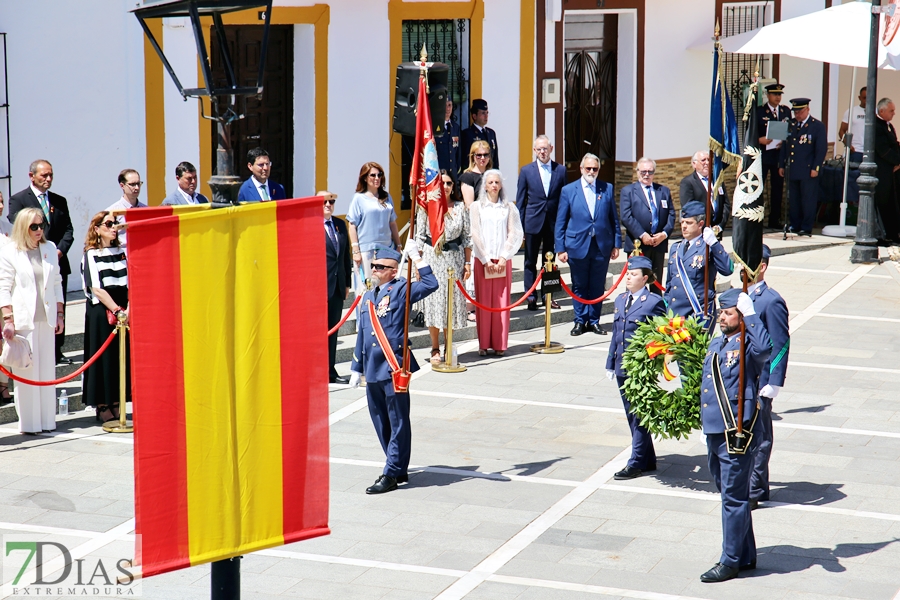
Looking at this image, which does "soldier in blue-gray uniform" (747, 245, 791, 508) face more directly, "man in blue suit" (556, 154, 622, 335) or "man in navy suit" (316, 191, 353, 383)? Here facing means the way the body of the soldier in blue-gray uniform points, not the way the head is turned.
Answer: the man in navy suit

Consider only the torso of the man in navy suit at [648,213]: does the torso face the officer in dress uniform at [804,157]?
no

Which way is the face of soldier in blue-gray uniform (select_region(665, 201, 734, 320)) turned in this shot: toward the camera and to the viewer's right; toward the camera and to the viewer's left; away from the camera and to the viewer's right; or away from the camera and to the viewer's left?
toward the camera and to the viewer's left

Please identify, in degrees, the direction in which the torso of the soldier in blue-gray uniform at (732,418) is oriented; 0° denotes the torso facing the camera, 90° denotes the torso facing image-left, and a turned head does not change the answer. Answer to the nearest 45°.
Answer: approximately 45°

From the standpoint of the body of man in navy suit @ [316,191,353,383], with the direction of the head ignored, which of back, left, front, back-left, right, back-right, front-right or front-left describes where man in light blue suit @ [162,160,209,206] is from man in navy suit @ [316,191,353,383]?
right

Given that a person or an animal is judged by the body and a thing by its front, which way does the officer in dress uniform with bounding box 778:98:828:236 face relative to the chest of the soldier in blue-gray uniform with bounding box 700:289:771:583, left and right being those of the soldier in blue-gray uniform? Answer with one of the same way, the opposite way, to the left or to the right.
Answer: the same way

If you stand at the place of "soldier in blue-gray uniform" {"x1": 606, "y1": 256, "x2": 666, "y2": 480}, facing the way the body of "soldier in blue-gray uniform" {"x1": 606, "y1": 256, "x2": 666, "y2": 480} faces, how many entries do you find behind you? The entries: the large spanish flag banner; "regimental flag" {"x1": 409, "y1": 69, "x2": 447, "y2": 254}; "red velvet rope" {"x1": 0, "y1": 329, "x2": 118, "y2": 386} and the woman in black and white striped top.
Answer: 0

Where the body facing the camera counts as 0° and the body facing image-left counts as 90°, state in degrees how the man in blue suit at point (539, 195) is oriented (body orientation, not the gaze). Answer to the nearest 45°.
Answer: approximately 0°

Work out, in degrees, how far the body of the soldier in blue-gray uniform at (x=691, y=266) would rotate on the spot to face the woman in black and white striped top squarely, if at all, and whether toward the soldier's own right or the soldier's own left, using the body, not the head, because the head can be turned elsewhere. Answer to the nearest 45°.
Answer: approximately 45° to the soldier's own right

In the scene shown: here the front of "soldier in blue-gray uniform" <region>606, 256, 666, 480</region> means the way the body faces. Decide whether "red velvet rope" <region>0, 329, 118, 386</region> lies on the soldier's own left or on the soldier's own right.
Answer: on the soldier's own right

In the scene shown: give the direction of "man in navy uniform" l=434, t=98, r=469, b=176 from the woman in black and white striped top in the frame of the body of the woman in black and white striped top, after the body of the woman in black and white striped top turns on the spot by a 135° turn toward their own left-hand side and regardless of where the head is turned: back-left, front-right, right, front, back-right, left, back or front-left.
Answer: front-right

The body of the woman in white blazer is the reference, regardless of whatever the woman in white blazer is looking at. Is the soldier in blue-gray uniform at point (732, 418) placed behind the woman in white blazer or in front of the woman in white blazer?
in front

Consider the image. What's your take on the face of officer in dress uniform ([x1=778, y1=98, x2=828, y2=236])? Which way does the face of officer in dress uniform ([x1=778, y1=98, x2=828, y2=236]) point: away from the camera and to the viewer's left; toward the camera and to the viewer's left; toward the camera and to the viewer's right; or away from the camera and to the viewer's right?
toward the camera and to the viewer's left

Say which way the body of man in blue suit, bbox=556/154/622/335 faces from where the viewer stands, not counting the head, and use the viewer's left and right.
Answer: facing the viewer

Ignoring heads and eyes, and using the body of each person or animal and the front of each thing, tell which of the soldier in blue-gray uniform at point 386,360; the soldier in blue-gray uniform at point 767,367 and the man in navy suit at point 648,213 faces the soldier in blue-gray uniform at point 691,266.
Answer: the man in navy suit

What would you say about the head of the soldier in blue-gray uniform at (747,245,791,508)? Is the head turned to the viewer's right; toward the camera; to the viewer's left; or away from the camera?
to the viewer's left

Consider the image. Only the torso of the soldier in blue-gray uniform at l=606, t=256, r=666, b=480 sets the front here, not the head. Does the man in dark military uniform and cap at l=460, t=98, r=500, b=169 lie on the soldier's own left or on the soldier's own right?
on the soldier's own right

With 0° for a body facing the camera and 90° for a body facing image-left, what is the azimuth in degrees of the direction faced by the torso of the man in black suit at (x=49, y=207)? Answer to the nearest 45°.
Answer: approximately 315°

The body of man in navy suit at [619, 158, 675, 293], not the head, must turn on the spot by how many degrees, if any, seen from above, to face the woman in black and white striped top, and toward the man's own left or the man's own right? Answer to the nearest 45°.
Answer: approximately 45° to the man's own right
